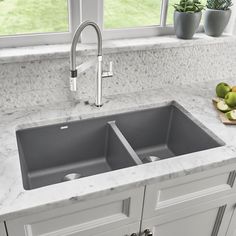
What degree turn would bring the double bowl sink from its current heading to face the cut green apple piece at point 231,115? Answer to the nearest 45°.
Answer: approximately 45° to its left

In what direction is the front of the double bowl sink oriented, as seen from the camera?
facing the viewer and to the right of the viewer

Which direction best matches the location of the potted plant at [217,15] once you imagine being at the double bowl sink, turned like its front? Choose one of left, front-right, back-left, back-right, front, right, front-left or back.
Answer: left

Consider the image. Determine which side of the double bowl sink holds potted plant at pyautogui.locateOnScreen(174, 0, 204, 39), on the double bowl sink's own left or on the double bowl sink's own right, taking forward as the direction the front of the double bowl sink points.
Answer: on the double bowl sink's own left

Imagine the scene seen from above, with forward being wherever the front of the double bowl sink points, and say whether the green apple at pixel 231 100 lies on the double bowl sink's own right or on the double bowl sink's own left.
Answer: on the double bowl sink's own left
